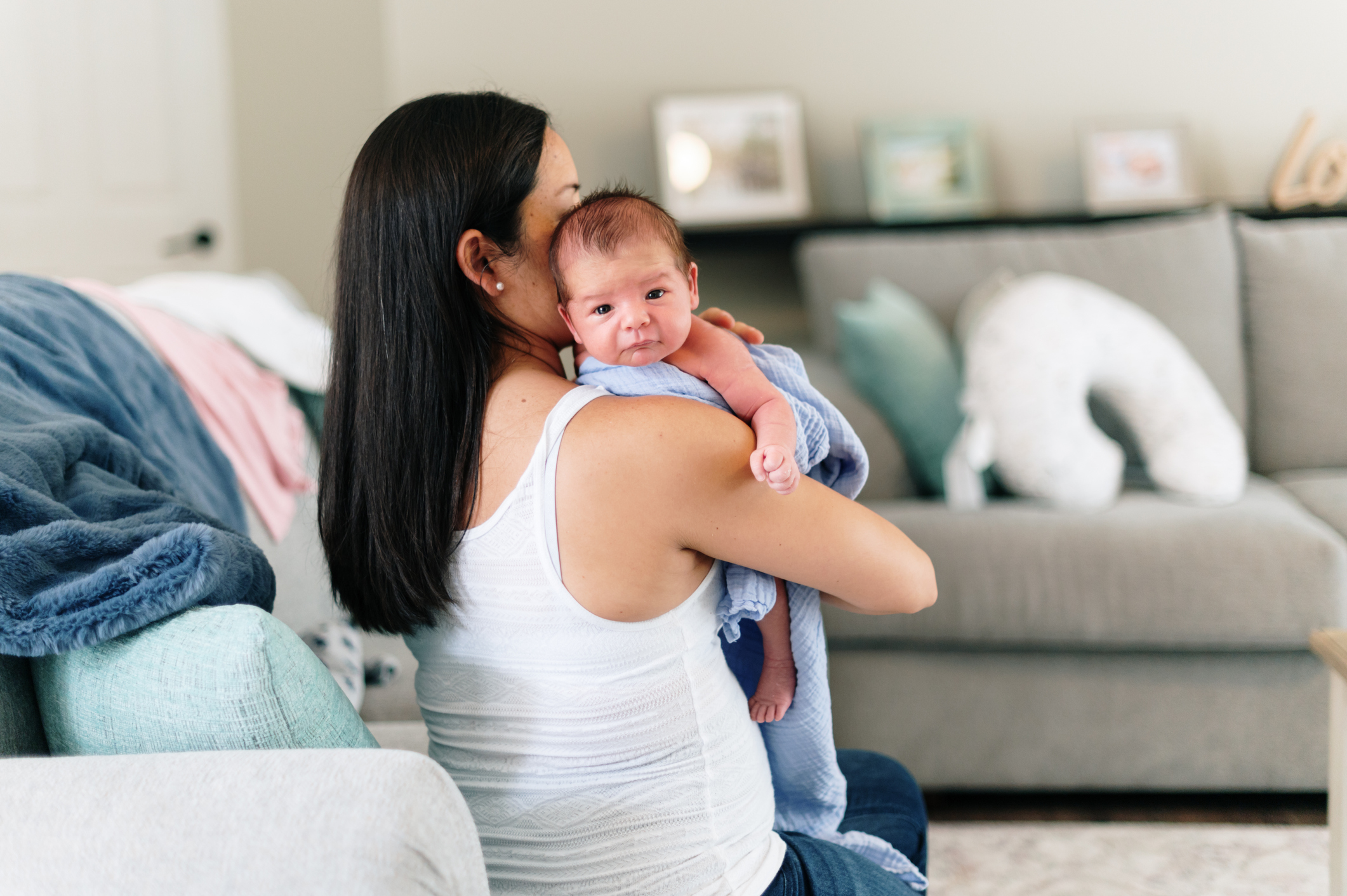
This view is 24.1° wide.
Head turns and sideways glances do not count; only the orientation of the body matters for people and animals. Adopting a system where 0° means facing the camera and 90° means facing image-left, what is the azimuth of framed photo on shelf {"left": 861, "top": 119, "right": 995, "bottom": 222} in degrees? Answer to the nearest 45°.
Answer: approximately 0°

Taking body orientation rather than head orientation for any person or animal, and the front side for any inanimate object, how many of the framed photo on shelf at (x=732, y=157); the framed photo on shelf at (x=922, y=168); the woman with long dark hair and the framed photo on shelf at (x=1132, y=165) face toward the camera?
3

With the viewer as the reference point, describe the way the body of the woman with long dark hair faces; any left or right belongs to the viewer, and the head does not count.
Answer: facing away from the viewer and to the right of the viewer

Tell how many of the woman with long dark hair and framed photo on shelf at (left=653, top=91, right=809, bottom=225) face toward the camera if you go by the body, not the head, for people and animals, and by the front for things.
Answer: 1

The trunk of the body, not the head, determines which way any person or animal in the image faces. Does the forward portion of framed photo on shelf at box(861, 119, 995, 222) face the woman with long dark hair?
yes

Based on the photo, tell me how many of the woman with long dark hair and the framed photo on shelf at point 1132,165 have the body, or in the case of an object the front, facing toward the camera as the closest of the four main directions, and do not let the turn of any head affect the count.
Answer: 1

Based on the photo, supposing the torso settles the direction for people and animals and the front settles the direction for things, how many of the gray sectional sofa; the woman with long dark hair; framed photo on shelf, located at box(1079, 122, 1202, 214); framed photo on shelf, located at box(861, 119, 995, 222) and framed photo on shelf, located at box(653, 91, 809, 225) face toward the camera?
4

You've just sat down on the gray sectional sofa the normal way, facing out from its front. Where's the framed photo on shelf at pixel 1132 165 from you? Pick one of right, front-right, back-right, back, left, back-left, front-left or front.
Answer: back
